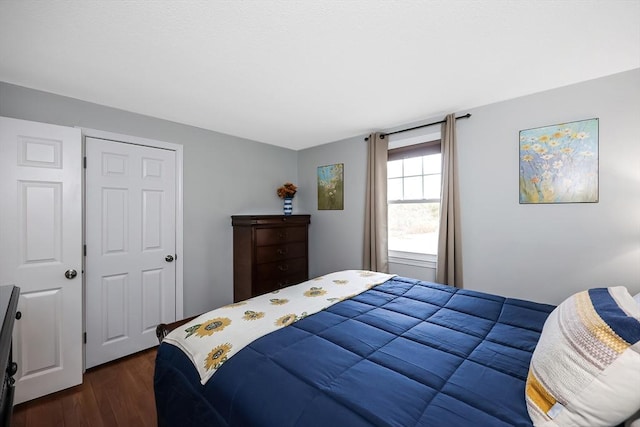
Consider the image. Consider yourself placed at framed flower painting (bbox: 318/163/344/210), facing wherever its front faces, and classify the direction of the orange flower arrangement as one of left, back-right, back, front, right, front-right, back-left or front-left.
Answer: front-right

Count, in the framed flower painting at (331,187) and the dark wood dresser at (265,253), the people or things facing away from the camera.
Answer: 0

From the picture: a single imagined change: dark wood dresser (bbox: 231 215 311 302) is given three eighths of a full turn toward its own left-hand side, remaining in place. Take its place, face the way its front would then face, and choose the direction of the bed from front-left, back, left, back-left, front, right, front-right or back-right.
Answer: back

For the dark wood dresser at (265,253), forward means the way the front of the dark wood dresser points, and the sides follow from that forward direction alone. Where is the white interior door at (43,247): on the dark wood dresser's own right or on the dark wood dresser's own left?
on the dark wood dresser's own right

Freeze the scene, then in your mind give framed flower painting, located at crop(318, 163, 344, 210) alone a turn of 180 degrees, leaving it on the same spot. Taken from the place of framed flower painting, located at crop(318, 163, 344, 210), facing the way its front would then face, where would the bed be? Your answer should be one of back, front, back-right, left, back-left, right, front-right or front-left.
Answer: back-right

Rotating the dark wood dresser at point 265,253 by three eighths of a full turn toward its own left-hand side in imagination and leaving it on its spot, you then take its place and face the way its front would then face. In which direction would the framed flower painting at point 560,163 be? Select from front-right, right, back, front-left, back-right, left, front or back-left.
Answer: back-right

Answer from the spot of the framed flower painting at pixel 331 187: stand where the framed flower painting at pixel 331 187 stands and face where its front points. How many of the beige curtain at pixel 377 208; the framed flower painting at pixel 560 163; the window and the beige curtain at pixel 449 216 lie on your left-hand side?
4

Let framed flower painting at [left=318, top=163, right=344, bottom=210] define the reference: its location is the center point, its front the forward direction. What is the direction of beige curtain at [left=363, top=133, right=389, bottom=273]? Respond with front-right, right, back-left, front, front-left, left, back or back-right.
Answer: left

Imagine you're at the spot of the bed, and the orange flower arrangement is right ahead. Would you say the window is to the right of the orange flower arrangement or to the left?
right

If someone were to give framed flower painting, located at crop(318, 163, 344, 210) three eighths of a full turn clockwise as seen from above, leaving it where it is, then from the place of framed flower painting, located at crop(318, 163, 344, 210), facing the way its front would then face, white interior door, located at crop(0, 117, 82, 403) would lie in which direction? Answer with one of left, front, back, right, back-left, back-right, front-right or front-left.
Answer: back-left

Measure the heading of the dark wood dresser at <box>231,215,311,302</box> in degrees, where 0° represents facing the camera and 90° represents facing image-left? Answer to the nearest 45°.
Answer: approximately 315°

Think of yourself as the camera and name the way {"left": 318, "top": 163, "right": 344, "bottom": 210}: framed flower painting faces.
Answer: facing the viewer and to the left of the viewer

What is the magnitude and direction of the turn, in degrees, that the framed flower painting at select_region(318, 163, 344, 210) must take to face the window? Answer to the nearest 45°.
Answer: approximately 90° to its left

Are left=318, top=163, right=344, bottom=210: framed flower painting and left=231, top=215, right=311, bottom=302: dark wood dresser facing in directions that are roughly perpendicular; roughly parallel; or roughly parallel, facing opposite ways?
roughly perpendicular

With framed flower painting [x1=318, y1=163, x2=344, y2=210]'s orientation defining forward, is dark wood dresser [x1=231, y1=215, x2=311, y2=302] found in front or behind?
in front
